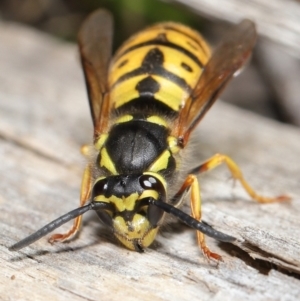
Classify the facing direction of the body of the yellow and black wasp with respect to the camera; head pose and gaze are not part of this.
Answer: toward the camera
